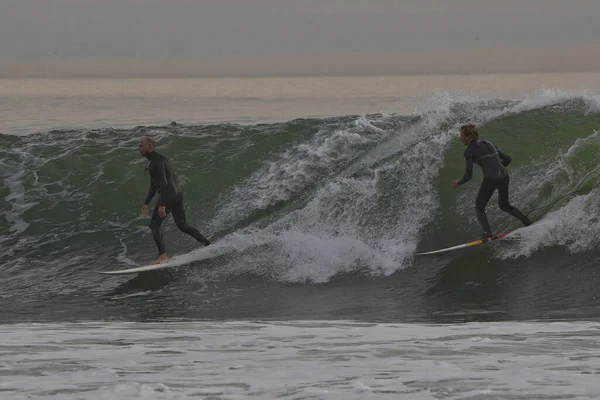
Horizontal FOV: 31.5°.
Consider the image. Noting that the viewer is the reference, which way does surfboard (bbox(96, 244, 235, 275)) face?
facing to the left of the viewer

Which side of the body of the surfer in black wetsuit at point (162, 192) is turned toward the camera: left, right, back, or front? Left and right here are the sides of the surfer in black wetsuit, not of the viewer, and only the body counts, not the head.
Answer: left

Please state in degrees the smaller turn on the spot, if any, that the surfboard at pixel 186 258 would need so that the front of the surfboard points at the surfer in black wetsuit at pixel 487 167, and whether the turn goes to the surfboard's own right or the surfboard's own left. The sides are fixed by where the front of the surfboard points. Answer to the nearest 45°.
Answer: approximately 180°

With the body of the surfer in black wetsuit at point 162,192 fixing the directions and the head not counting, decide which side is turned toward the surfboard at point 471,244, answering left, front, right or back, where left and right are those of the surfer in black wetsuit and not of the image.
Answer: back

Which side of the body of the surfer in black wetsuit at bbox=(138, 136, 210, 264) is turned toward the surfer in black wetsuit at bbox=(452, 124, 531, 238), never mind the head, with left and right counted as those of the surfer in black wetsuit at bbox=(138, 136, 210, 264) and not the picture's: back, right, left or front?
back

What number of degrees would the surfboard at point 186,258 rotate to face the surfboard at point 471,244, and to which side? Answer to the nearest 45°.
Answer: approximately 180°
